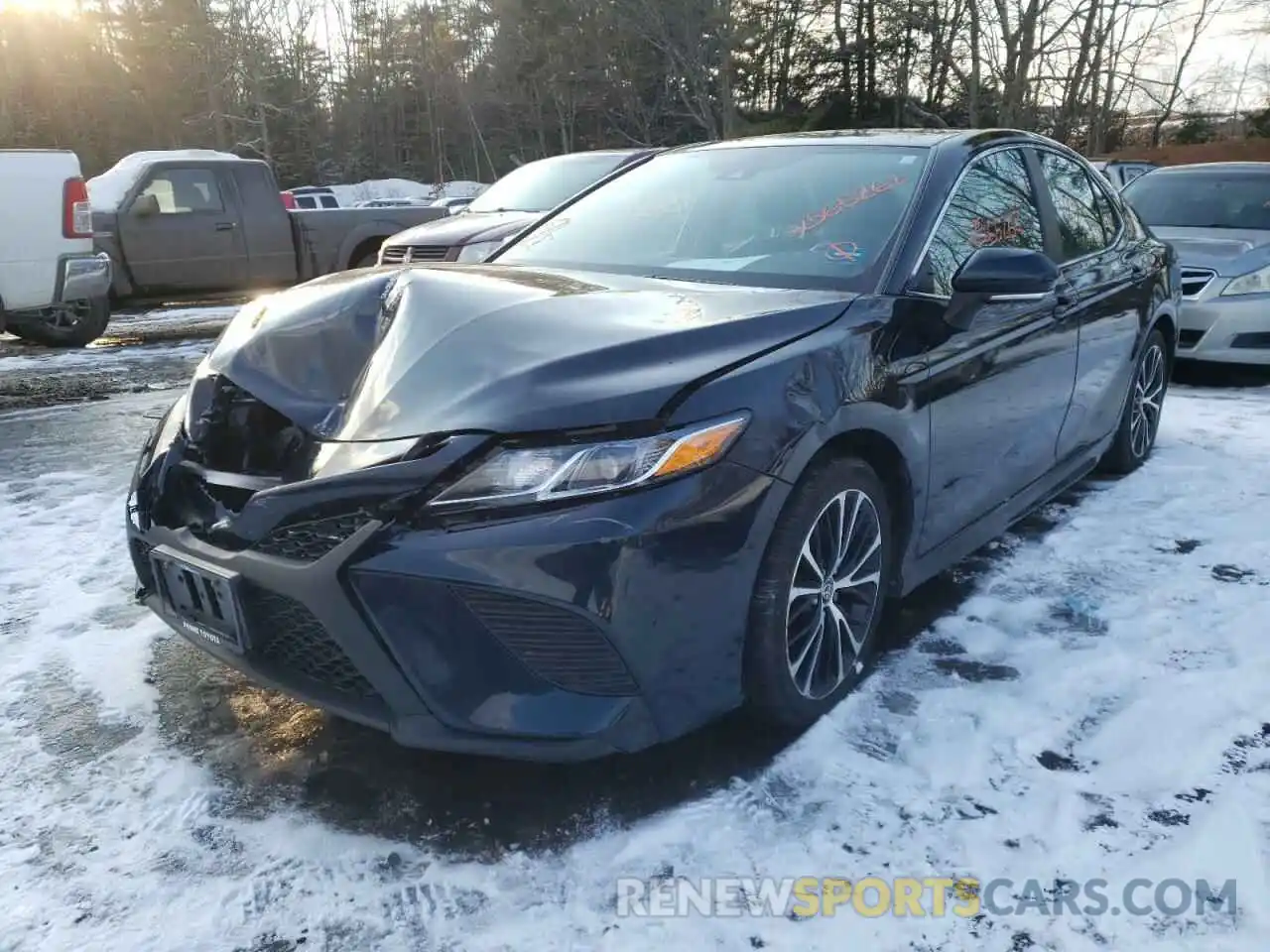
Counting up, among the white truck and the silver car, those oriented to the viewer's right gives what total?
0

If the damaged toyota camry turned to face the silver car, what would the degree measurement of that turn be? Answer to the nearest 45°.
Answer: approximately 180°

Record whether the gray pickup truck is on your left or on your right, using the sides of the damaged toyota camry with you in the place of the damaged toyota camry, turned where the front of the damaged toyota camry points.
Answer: on your right

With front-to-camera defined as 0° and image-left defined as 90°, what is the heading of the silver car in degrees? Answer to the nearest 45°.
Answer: approximately 45°

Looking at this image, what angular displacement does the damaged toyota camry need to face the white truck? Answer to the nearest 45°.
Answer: approximately 90° to its right
